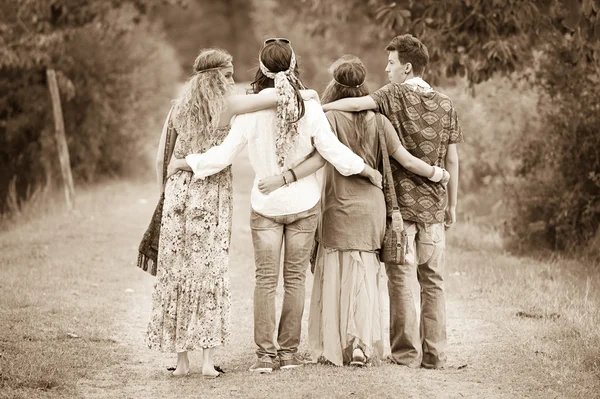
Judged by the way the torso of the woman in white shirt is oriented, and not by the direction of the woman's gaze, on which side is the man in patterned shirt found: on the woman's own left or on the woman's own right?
on the woman's own right

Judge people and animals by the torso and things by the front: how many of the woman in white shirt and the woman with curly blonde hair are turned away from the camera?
2

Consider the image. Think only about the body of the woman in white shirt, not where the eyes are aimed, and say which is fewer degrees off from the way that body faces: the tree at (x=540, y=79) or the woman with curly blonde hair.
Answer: the tree

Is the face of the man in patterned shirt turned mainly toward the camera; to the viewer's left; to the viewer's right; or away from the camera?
to the viewer's left

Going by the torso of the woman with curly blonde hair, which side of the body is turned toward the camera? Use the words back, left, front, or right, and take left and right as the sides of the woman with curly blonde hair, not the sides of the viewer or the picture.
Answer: back

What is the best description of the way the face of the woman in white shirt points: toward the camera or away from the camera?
away from the camera

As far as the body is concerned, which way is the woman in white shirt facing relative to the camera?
away from the camera

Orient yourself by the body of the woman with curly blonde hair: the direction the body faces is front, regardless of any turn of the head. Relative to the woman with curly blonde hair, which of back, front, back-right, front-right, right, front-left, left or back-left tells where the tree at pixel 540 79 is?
front-right

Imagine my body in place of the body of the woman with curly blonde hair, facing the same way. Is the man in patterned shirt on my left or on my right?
on my right
